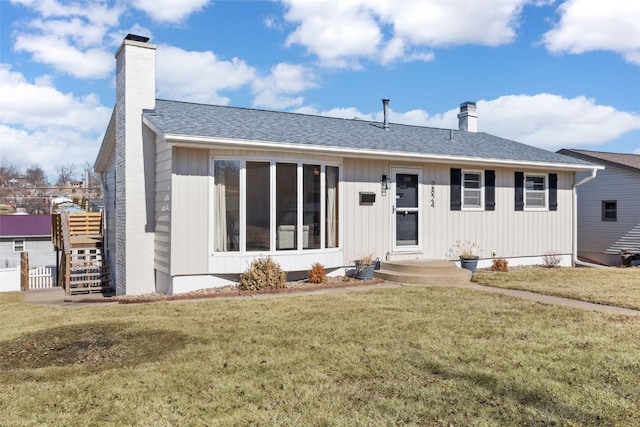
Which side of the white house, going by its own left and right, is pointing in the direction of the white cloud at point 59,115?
back

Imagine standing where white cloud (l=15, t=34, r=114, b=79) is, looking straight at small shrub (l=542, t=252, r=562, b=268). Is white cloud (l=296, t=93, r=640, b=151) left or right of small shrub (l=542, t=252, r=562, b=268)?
left

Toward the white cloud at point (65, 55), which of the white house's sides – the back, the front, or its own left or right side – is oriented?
back

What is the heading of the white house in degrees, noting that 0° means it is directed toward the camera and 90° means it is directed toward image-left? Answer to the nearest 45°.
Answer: approximately 315°

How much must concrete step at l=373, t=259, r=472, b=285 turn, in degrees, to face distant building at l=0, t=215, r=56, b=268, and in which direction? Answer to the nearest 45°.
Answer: approximately 135° to its right
